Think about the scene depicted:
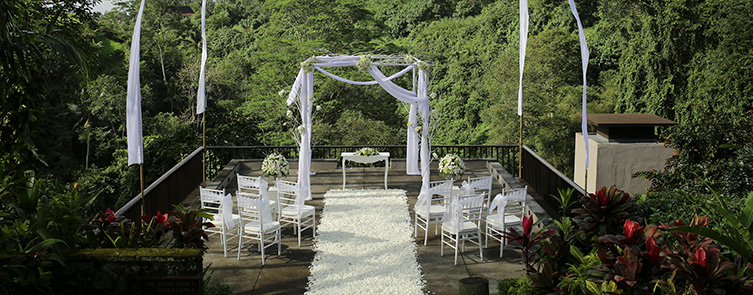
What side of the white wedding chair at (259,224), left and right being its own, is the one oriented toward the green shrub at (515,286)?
right

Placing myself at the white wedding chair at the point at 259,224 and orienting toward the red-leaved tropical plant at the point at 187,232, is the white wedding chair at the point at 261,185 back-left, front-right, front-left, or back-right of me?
back-right

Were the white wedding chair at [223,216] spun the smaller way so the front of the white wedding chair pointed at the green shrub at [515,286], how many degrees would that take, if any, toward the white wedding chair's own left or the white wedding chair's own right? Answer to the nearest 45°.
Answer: approximately 90° to the white wedding chair's own right

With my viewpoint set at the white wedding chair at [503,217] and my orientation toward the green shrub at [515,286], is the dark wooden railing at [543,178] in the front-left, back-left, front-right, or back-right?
back-left

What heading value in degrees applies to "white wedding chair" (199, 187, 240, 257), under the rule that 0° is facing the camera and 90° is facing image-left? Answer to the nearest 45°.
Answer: approximately 225°

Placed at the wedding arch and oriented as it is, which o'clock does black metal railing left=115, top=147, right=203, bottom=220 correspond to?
The black metal railing is roughly at 2 o'clock from the wedding arch.
